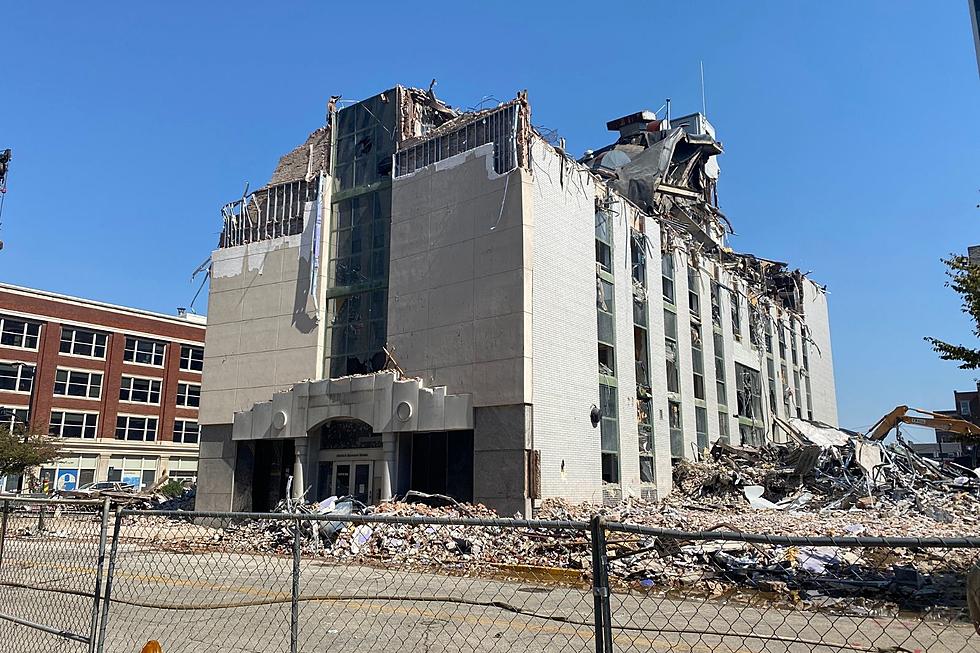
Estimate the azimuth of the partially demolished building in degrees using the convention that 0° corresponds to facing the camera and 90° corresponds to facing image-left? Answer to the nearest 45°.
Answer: approximately 45°

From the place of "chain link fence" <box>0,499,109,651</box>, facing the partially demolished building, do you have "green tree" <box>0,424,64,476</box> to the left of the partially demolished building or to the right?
left

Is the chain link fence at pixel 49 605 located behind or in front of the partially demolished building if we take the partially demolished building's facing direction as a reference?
in front

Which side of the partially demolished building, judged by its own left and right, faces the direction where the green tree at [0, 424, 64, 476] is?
right

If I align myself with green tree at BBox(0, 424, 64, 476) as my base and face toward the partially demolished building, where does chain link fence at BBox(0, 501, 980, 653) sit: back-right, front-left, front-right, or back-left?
front-right

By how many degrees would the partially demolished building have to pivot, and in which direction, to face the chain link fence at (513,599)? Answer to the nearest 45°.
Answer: approximately 45° to its left

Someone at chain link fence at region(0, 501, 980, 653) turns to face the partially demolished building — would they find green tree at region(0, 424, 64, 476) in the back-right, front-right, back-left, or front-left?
front-left
